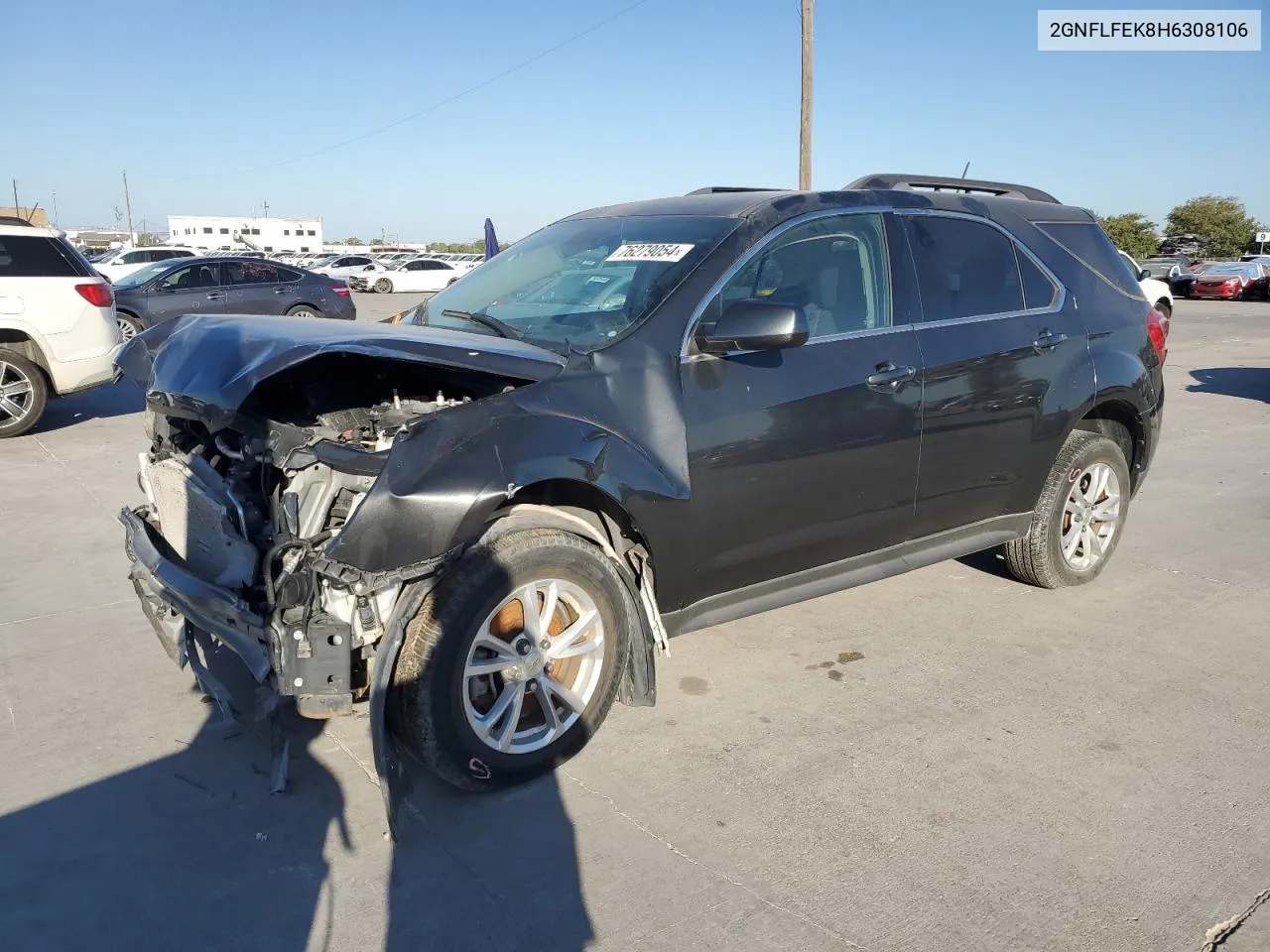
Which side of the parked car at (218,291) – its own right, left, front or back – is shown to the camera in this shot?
left

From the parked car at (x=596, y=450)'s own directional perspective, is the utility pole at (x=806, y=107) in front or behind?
behind

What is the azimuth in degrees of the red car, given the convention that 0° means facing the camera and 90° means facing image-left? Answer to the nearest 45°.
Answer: approximately 45°

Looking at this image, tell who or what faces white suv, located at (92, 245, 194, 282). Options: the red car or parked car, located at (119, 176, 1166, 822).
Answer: the red car

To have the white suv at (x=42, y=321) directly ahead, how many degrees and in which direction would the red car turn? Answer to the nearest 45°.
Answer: approximately 45° to its left

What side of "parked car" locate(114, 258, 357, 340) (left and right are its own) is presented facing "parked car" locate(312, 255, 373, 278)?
right

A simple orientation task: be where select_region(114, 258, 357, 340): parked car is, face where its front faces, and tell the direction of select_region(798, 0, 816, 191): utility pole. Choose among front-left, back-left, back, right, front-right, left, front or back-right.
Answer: back

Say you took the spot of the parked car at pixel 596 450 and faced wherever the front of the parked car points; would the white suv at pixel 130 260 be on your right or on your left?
on your right
